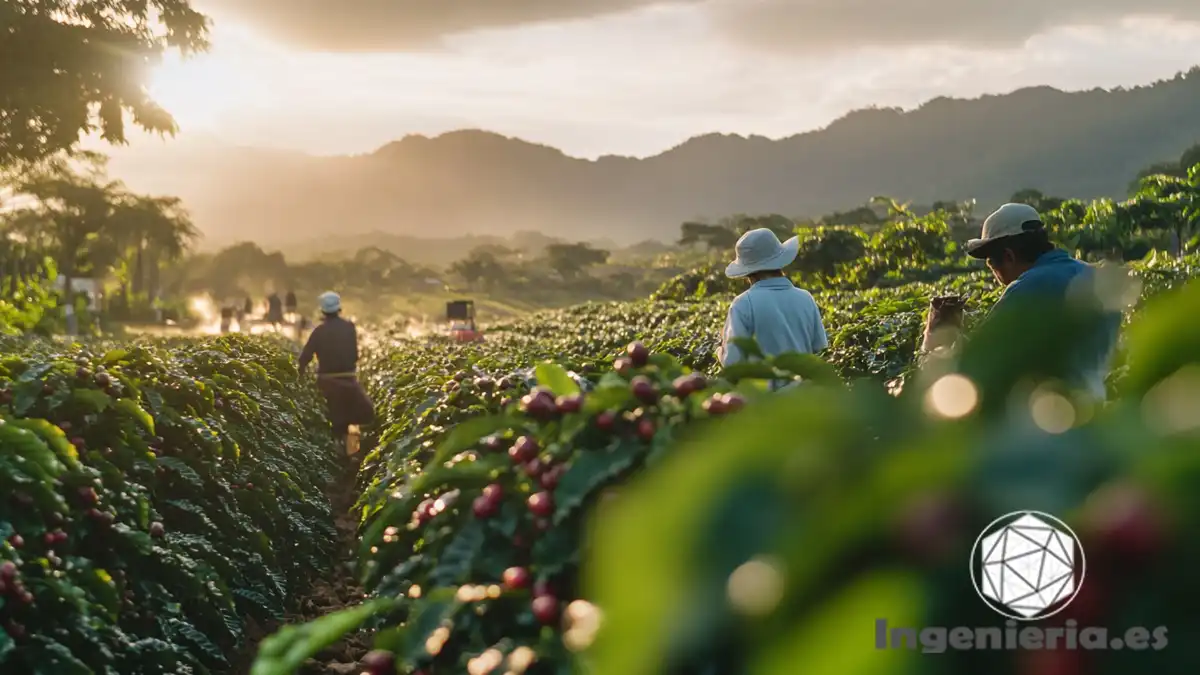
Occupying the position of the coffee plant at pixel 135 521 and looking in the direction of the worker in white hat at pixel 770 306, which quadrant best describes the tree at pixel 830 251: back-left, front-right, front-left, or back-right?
front-left

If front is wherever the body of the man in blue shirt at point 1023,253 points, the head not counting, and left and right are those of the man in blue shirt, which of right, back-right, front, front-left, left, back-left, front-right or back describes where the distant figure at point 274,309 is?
front-right

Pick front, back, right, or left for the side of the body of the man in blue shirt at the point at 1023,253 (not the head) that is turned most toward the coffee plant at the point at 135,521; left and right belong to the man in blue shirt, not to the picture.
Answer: front

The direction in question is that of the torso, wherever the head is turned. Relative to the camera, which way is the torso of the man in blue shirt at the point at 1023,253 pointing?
to the viewer's left

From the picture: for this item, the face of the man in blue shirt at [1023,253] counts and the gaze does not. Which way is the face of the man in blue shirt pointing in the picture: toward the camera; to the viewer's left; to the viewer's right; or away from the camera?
to the viewer's left

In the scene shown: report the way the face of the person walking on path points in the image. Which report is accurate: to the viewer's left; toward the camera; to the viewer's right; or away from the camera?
away from the camera

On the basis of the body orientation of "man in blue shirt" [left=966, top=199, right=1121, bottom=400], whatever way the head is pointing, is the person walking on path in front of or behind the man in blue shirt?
in front
